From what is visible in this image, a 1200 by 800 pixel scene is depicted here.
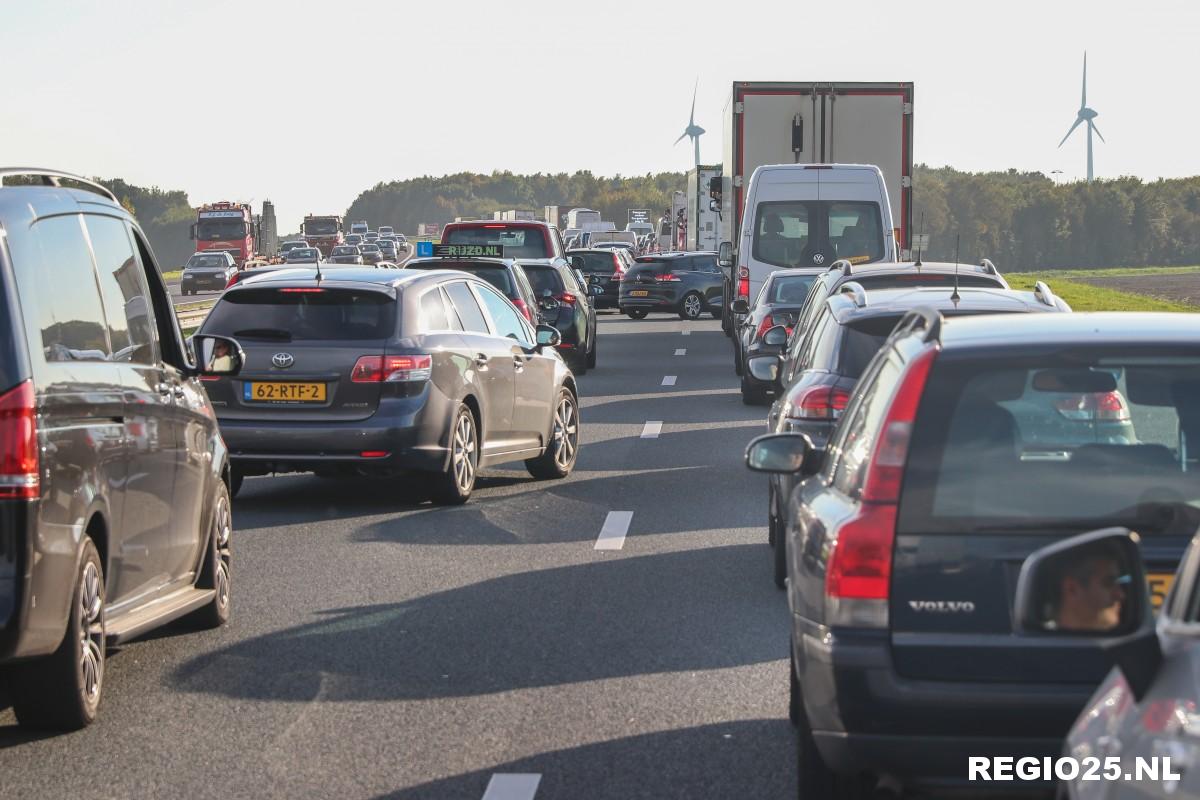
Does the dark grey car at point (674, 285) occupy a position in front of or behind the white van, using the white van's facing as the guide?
in front

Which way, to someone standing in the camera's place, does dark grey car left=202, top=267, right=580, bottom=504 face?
facing away from the viewer and to the right of the viewer

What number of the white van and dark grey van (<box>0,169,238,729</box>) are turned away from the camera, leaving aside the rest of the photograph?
2

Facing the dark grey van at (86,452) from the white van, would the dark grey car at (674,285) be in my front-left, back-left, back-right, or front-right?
back-right

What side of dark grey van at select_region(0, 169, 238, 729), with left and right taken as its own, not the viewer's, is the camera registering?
back

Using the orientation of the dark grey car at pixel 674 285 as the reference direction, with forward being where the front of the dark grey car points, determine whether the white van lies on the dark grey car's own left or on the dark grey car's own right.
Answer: on the dark grey car's own right

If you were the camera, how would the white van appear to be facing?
facing away from the viewer

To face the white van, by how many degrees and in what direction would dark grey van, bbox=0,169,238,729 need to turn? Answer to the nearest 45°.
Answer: approximately 45° to its right

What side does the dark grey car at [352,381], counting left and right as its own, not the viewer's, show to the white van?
front

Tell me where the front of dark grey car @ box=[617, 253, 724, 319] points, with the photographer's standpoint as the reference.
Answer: facing away from the viewer and to the right of the viewer

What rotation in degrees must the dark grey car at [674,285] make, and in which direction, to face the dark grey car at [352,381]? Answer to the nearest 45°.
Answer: approximately 135° to its right
